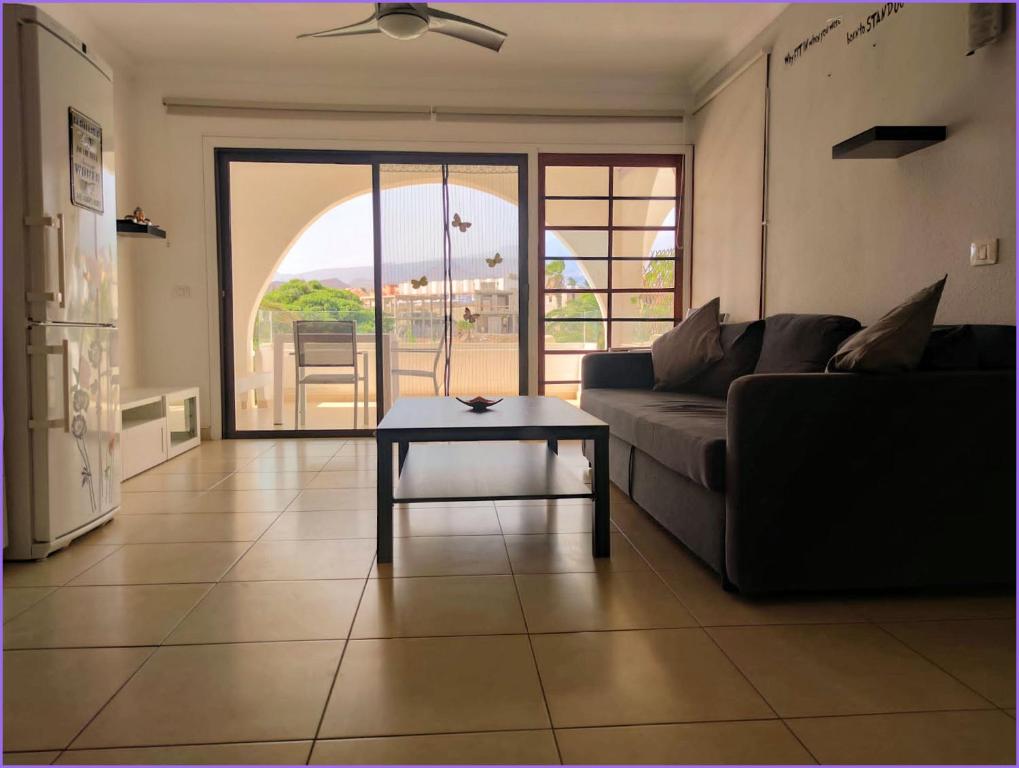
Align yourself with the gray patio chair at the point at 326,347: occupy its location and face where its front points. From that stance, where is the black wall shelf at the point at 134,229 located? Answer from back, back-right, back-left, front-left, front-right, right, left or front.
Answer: back-left

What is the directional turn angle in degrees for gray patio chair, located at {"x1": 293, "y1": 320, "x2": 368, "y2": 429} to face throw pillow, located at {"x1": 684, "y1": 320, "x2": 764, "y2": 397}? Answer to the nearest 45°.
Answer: approximately 135° to its right

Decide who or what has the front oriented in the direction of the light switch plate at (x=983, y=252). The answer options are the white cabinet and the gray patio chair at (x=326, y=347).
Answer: the white cabinet

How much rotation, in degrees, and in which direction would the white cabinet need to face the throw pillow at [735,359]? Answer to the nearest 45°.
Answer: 0° — it already faces it

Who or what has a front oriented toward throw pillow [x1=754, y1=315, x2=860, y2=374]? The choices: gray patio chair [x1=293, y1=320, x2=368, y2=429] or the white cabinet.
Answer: the white cabinet

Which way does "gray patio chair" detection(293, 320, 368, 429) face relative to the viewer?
away from the camera

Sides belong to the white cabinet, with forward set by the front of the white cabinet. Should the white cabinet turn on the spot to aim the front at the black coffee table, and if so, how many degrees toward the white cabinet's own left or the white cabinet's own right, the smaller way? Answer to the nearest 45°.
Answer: approximately 45° to the white cabinet's own right

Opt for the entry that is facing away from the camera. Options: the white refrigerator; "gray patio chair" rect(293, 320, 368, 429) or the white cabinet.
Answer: the gray patio chair

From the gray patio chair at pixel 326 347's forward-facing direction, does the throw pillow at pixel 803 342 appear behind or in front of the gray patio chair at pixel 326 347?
behind

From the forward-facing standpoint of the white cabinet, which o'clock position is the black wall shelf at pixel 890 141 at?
The black wall shelf is roughly at 12 o'clock from the white cabinet.

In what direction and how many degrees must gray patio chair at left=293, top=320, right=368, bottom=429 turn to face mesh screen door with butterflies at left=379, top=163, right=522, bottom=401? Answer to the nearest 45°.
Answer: approximately 135° to its right

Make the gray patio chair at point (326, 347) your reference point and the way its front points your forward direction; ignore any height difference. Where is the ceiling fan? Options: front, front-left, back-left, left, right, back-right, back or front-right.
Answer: back

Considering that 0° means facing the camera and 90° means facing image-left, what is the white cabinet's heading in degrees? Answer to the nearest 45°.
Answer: approximately 315°

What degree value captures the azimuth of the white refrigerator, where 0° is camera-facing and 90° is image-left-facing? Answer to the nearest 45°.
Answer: approximately 315°

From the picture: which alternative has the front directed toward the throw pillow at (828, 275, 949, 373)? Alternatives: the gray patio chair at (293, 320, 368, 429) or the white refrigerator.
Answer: the white refrigerator

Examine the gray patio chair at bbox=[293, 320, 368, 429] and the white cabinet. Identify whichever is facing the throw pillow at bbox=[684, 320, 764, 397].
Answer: the white cabinet
